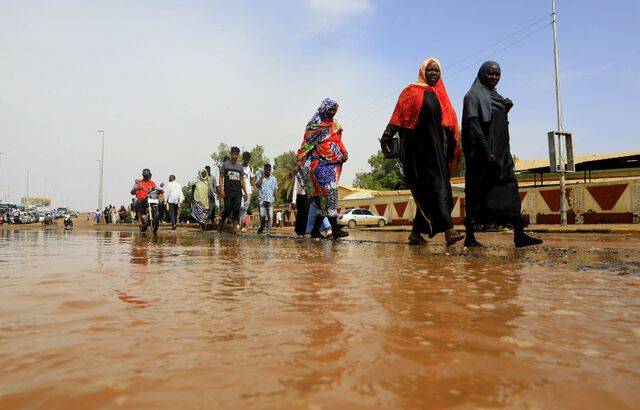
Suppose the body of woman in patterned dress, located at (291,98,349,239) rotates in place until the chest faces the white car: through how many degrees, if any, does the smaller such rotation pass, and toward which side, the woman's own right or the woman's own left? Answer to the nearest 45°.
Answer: approximately 135° to the woman's own left

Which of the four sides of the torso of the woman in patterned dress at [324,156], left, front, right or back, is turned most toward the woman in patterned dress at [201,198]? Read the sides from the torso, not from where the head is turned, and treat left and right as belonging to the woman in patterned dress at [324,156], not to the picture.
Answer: back

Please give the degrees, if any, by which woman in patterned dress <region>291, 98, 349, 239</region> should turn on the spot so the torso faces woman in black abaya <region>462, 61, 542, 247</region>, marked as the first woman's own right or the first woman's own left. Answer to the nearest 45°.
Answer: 0° — they already face them

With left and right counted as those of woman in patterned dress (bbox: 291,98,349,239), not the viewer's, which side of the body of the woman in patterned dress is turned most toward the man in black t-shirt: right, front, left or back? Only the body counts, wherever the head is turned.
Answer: back

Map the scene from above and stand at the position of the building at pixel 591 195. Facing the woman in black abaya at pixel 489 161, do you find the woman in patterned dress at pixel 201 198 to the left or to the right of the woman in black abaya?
right

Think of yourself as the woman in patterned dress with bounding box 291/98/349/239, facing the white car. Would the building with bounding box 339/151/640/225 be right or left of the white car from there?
right

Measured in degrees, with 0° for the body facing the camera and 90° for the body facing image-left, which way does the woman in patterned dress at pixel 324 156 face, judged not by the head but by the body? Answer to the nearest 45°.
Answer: approximately 315°
